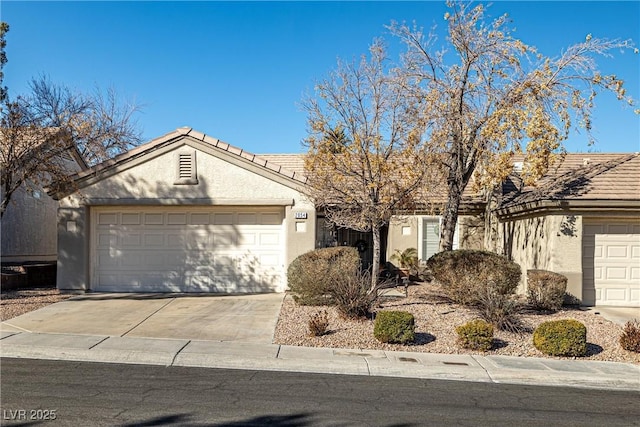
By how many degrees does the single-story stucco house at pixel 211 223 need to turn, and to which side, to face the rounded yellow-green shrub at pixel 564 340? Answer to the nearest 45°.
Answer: approximately 45° to its left

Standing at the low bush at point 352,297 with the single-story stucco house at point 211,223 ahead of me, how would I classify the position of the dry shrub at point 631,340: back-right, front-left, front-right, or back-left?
back-right

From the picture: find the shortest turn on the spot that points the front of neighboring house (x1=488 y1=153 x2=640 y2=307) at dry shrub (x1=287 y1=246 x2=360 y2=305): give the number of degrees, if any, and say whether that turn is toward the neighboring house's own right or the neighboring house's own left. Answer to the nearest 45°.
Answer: approximately 45° to the neighboring house's own right

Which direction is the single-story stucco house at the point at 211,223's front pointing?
toward the camera

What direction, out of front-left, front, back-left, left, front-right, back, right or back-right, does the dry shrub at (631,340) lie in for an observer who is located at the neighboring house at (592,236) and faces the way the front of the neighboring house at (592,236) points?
front

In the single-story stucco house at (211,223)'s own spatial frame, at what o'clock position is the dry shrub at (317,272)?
The dry shrub is roughly at 10 o'clock from the single-story stucco house.

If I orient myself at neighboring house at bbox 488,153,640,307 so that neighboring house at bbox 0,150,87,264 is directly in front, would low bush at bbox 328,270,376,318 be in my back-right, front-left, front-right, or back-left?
front-left

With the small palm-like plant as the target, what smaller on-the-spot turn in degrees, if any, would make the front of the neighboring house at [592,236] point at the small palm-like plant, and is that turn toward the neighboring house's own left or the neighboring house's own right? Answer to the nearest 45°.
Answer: approximately 135° to the neighboring house's own right

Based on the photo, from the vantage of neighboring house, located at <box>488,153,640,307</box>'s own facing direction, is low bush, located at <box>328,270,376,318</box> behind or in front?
in front

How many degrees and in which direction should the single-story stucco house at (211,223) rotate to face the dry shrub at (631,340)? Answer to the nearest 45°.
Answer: approximately 45° to its left

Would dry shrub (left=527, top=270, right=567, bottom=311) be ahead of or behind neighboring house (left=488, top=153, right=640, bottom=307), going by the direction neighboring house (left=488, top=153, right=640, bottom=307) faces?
ahead

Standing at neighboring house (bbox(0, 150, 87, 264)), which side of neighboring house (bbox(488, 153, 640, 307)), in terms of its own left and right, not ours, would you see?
right

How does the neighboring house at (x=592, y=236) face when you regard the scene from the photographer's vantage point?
facing the viewer
